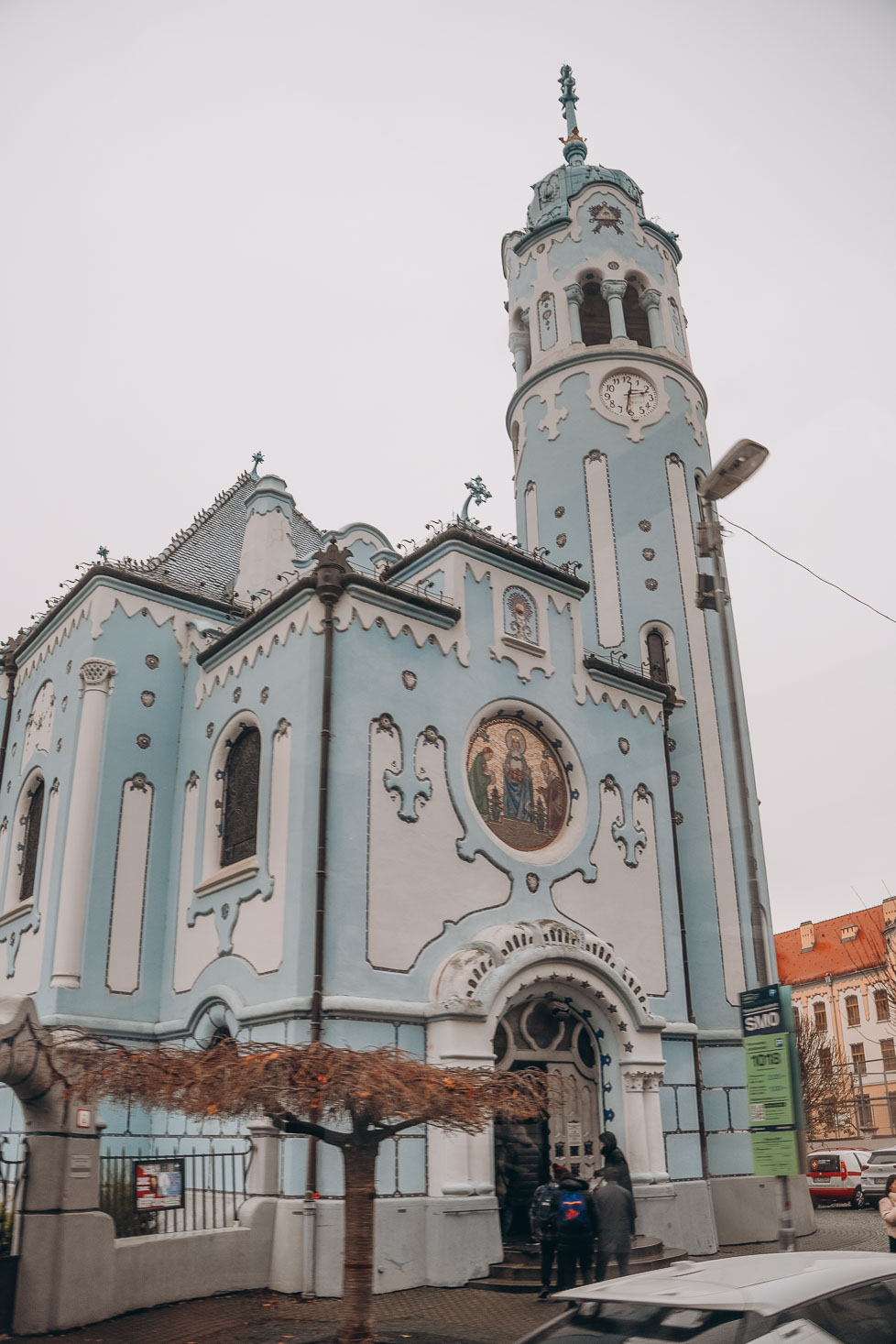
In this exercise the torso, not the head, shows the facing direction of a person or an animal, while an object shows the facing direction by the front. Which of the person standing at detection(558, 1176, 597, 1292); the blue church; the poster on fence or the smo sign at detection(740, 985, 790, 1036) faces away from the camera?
the person standing

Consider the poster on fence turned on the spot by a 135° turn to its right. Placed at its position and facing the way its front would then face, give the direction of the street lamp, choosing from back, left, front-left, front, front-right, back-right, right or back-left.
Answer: back

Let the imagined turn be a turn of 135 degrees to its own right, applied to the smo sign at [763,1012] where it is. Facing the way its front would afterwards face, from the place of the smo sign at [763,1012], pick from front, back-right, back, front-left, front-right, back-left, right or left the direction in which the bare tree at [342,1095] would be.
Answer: front-left

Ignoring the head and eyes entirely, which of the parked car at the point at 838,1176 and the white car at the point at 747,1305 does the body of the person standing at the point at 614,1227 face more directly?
the parked car

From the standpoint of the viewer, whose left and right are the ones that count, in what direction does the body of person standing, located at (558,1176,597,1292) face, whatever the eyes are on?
facing away from the viewer

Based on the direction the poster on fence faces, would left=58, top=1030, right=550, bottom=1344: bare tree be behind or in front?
in front

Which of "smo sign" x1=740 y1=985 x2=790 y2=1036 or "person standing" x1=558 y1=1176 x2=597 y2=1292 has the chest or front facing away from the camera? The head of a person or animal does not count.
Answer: the person standing

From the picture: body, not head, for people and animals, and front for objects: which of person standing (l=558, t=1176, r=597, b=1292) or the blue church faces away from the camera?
the person standing

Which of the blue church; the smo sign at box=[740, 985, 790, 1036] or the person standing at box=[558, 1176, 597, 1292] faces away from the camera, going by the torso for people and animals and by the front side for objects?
the person standing

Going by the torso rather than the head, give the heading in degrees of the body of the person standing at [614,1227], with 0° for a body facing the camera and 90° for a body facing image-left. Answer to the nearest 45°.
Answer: approximately 180°

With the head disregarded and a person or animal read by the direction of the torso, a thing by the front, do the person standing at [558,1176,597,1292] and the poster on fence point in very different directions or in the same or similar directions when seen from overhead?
very different directions

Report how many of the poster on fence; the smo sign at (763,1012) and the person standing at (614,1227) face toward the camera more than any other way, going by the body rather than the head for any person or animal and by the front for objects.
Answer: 2

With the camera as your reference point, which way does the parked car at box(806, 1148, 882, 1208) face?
facing away from the viewer and to the right of the viewer
